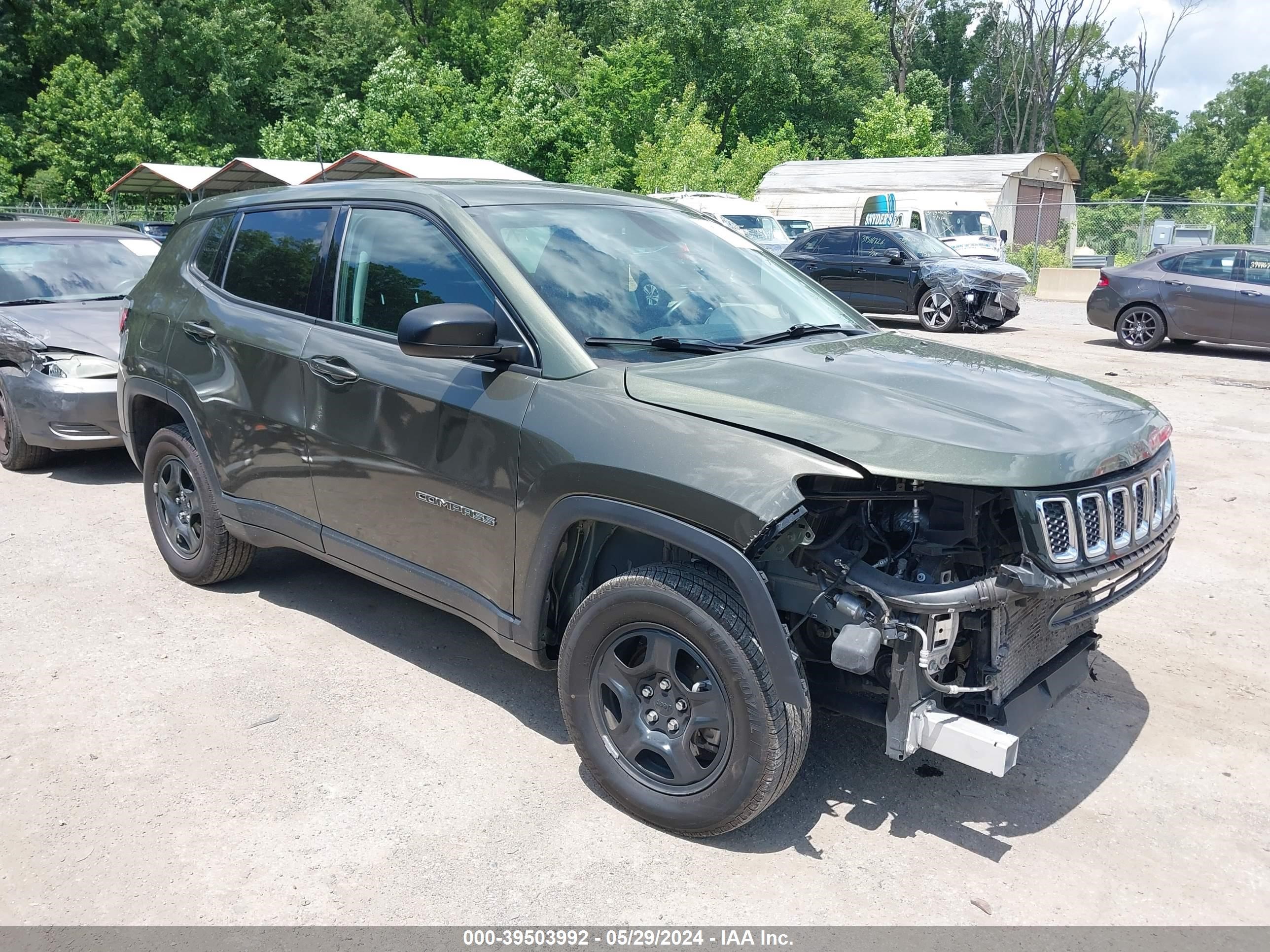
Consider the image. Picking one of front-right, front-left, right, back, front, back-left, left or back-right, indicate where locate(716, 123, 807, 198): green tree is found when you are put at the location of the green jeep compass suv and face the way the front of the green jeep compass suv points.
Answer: back-left

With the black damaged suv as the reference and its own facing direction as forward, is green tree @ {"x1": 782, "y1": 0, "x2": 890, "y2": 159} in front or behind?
behind

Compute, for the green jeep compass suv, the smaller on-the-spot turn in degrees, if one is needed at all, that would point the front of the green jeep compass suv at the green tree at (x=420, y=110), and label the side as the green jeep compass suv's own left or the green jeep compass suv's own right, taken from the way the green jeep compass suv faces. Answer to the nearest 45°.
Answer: approximately 135° to the green jeep compass suv's own left

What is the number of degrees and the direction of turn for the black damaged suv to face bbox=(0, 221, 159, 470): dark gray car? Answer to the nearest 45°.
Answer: approximately 90° to its right

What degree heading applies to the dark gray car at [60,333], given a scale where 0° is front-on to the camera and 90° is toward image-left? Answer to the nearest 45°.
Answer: approximately 315°

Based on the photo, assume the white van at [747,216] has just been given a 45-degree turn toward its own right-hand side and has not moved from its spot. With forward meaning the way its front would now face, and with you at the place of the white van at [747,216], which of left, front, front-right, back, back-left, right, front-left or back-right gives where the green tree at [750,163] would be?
back

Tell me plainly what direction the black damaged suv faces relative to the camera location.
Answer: facing the viewer and to the right of the viewer

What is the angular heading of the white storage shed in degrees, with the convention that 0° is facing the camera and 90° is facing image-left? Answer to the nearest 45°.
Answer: approximately 315°

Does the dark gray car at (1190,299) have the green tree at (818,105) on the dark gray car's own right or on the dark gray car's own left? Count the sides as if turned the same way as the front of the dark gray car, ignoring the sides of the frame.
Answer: on the dark gray car's own left

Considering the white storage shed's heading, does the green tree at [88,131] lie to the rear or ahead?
to the rear

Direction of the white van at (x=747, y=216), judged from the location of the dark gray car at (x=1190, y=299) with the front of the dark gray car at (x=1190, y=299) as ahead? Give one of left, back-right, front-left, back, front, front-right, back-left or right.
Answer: back-left

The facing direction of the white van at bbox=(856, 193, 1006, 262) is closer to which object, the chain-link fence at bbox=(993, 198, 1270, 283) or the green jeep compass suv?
the green jeep compass suv
